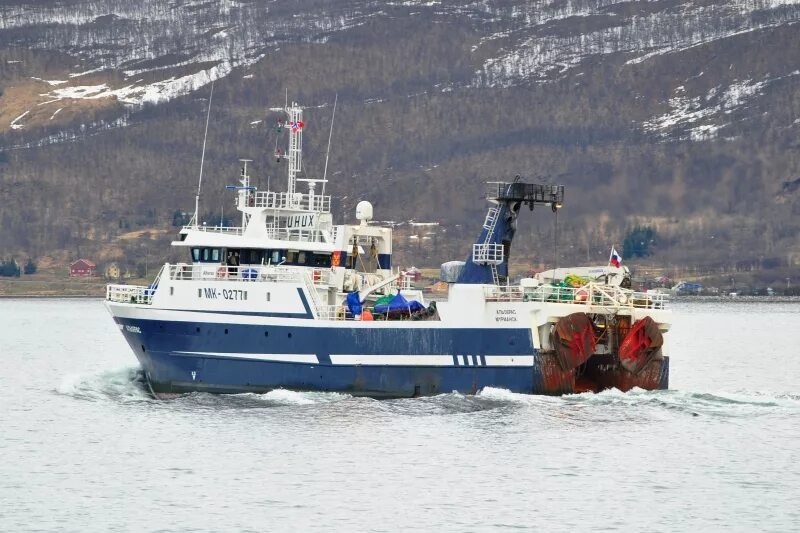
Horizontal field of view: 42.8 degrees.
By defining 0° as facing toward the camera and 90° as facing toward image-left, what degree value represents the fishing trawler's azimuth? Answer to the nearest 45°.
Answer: approximately 135°
